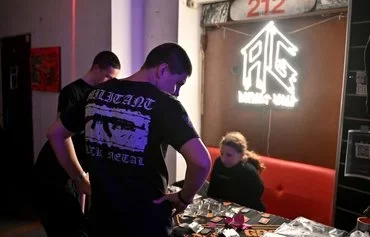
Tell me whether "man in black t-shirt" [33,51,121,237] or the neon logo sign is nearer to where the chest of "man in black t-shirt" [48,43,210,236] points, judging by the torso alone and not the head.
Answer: the neon logo sign

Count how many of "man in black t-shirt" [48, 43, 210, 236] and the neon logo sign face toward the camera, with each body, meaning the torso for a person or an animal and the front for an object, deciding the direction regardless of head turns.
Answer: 1

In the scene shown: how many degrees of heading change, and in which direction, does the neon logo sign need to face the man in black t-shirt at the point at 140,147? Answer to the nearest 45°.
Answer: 0° — it already faces them

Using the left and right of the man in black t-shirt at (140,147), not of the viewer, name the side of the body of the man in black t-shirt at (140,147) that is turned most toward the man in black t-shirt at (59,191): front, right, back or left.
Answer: left

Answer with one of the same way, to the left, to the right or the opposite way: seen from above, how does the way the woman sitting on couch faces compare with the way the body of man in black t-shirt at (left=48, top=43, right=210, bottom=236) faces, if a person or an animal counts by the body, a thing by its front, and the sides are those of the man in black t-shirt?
the opposite way

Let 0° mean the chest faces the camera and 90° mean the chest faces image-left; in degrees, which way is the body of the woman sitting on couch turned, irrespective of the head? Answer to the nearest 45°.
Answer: approximately 45°

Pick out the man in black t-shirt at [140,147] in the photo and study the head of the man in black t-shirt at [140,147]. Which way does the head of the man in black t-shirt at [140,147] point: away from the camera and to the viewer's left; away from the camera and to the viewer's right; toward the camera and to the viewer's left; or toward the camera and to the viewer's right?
away from the camera and to the viewer's right

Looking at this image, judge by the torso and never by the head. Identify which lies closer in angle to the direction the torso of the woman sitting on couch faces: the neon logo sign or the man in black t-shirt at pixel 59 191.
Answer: the man in black t-shirt

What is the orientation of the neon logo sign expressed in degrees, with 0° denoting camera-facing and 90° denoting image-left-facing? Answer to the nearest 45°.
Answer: approximately 0°

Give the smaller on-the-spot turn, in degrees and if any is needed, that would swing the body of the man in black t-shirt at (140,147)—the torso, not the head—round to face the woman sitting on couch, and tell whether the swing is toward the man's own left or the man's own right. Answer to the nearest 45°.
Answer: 0° — they already face them

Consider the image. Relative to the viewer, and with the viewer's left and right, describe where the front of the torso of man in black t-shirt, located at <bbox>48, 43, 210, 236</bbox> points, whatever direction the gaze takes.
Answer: facing away from the viewer and to the right of the viewer

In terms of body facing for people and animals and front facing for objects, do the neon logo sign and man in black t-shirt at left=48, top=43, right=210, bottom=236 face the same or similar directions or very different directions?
very different directions
